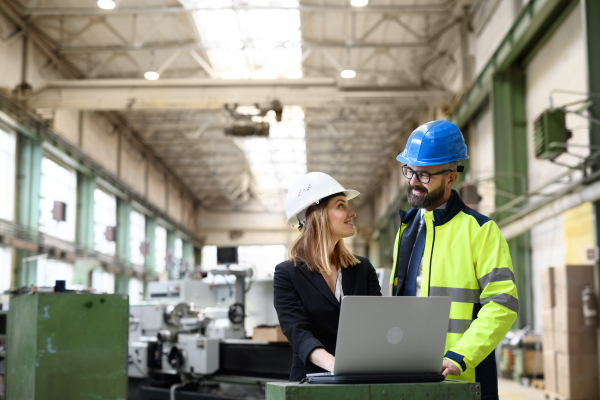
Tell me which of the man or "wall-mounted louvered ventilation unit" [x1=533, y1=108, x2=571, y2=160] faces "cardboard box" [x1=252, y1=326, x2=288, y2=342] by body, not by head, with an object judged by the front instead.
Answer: the wall-mounted louvered ventilation unit

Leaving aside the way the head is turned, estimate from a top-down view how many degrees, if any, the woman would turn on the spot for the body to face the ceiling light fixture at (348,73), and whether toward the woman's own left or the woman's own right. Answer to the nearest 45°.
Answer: approximately 135° to the woman's own left

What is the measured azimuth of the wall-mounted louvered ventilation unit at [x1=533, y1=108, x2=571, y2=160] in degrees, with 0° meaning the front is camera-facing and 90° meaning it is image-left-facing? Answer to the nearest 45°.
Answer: approximately 45°

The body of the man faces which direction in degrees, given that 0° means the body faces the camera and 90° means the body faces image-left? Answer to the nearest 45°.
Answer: approximately 45°

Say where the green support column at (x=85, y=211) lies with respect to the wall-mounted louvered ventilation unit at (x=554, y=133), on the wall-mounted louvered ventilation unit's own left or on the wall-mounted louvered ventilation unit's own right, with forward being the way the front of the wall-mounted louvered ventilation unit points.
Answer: on the wall-mounted louvered ventilation unit's own right

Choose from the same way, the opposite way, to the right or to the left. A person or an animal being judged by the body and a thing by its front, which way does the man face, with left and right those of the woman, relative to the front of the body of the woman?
to the right

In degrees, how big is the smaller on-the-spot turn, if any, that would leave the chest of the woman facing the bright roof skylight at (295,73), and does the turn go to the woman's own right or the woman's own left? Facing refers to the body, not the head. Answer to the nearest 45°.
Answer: approximately 135° to the woman's own left

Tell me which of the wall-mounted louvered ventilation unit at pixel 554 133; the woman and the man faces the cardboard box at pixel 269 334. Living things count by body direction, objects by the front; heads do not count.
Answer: the wall-mounted louvered ventilation unit
